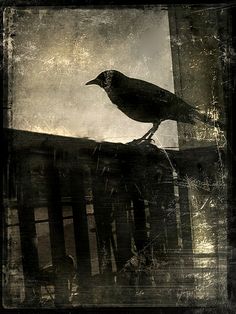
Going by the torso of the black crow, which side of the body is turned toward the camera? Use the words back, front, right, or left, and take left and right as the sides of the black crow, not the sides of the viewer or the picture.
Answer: left
